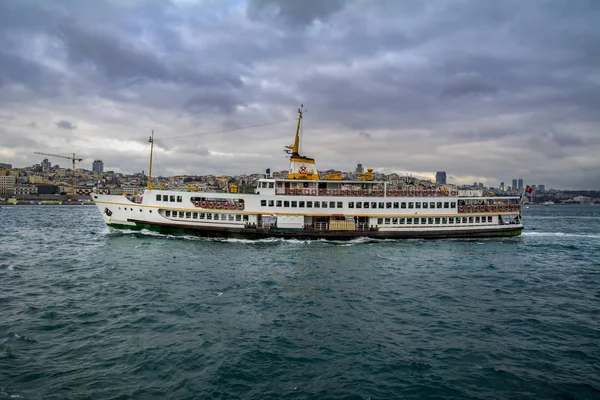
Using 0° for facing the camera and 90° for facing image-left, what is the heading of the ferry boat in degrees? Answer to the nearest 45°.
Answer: approximately 90°
